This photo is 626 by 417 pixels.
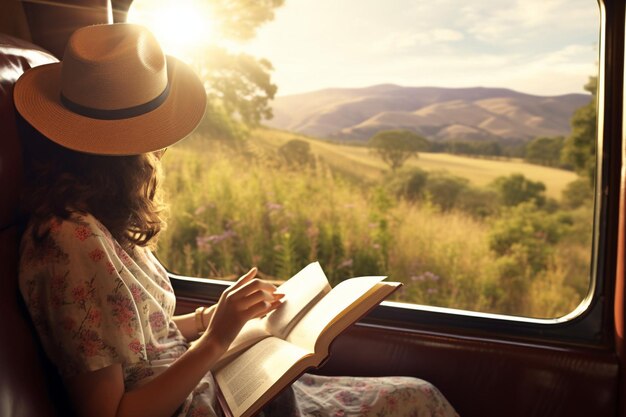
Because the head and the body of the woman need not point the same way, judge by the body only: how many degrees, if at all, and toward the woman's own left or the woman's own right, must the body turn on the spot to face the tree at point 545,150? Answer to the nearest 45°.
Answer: approximately 45° to the woman's own left

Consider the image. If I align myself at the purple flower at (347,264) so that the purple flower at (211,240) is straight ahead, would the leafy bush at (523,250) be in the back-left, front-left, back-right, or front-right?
back-right

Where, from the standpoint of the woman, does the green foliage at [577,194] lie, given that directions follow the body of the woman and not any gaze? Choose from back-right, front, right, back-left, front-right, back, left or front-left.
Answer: front-left

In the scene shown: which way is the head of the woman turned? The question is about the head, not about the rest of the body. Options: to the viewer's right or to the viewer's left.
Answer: to the viewer's right

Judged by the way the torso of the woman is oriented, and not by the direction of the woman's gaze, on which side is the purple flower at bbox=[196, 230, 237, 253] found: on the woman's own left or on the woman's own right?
on the woman's own left

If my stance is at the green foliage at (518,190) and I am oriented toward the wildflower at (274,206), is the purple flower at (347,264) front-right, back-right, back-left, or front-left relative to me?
front-left

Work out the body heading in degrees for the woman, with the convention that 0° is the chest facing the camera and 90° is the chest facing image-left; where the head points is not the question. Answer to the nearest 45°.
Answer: approximately 270°

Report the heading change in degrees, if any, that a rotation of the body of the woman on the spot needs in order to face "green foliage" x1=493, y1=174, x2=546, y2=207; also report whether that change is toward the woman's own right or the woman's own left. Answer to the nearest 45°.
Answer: approximately 45° to the woman's own left

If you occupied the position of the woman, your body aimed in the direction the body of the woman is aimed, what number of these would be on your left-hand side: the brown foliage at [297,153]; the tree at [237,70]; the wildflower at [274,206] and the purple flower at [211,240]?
4
